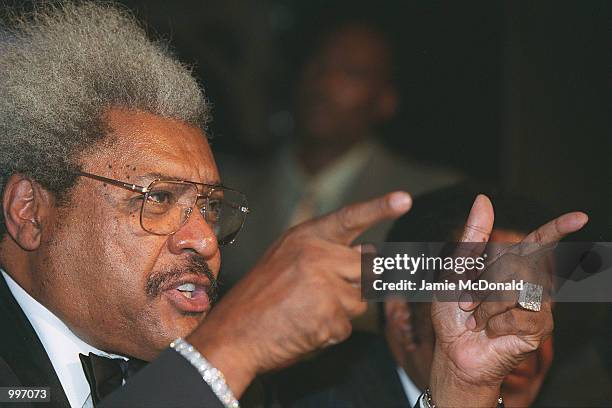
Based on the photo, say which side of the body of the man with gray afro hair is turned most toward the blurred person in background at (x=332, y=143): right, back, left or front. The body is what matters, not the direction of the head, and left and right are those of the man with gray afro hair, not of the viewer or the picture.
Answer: left

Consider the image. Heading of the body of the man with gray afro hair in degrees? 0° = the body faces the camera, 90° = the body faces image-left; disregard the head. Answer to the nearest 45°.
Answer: approximately 315°

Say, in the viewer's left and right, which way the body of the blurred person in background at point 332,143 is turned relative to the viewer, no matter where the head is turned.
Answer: facing the viewer and to the left of the viewer

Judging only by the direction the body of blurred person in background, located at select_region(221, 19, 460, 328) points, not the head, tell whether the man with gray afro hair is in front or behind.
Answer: in front

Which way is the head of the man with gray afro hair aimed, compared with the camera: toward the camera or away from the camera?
toward the camera

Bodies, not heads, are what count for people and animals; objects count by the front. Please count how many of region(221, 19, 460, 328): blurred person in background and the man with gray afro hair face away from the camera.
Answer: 0

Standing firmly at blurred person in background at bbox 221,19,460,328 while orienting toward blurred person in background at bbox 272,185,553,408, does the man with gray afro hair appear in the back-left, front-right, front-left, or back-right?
front-right

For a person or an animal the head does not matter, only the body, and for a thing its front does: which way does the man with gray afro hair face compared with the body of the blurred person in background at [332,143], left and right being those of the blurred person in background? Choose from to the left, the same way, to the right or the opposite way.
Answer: to the left
